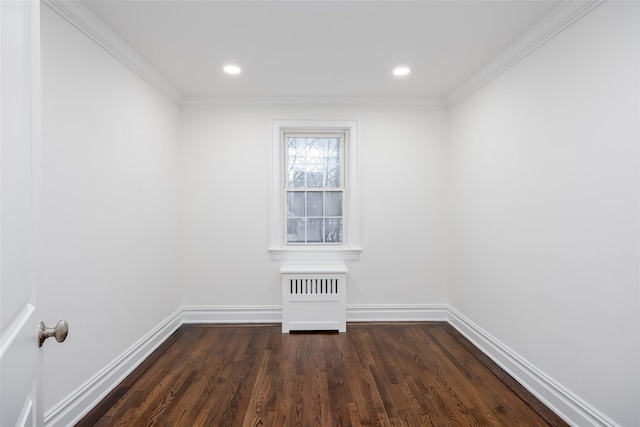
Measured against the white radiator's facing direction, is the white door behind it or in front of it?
in front

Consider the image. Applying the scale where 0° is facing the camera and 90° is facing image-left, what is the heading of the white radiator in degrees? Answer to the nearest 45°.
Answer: approximately 0°

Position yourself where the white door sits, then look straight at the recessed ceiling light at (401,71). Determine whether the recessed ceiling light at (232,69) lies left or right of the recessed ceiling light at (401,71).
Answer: left
